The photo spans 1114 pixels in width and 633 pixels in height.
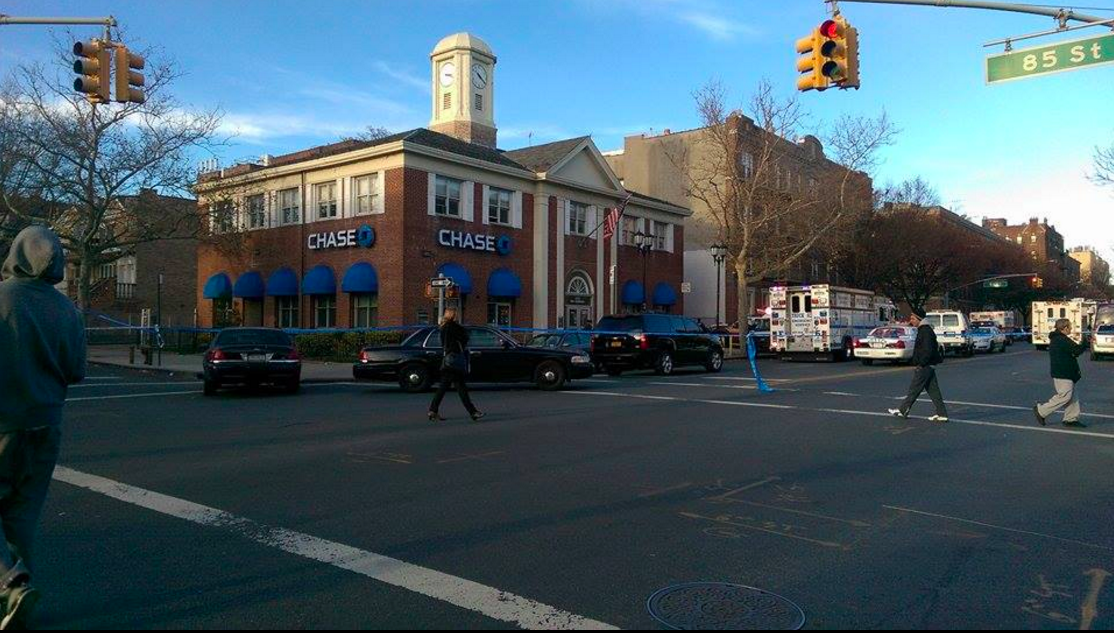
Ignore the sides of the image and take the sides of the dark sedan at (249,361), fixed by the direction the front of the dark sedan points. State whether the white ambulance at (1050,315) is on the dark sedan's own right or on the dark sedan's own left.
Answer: on the dark sedan's own right

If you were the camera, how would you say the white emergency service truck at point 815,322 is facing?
facing away from the viewer and to the right of the viewer

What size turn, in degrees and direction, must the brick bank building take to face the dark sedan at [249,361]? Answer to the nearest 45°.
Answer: approximately 45° to its right

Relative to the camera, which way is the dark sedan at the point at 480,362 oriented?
to the viewer's right

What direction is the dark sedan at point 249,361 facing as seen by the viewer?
away from the camera

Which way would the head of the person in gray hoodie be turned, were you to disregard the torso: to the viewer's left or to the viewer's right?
to the viewer's right

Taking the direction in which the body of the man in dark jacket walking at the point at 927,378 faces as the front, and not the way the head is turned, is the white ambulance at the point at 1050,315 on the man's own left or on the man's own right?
on the man's own right

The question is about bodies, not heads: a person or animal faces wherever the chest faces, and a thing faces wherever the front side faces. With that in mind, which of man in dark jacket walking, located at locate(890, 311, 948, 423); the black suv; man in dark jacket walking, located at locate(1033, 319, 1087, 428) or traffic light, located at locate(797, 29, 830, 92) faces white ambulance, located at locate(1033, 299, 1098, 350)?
the black suv

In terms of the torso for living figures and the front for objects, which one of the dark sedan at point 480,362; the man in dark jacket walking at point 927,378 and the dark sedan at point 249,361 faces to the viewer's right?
the dark sedan at point 480,362

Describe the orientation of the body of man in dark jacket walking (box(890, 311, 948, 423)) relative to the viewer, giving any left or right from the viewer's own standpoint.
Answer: facing to the left of the viewer
